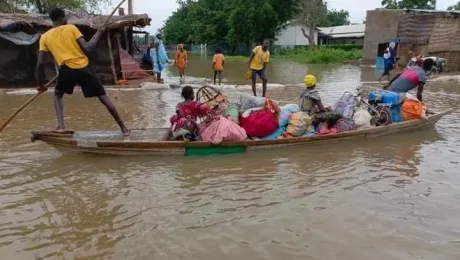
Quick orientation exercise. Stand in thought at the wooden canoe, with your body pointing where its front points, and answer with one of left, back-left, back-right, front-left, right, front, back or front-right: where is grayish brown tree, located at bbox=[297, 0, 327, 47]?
left

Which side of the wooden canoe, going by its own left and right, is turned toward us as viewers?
right

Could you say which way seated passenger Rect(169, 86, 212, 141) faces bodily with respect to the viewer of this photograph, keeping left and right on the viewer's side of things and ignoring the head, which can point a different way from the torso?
facing away from the viewer and to the right of the viewer

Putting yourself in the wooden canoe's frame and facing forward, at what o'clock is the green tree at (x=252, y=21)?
The green tree is roughly at 9 o'clock from the wooden canoe.

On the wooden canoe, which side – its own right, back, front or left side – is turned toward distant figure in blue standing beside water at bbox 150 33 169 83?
left

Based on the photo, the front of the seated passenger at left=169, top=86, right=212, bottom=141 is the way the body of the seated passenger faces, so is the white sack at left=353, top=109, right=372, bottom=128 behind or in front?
in front

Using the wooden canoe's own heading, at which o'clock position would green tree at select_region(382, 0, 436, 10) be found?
The green tree is roughly at 10 o'clock from the wooden canoe.
